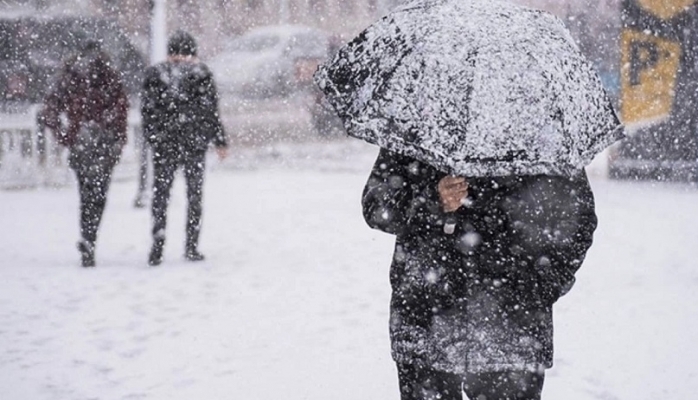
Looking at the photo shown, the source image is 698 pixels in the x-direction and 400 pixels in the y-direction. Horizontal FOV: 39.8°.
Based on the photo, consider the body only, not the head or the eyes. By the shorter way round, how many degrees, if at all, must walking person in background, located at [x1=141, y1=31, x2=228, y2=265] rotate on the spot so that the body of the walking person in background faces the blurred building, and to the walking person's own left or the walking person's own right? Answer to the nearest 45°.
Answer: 0° — they already face it

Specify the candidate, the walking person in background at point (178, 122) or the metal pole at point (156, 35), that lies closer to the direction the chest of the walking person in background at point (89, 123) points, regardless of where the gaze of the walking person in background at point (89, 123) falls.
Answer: the metal pole

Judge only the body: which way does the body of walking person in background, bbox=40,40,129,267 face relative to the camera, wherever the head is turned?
away from the camera

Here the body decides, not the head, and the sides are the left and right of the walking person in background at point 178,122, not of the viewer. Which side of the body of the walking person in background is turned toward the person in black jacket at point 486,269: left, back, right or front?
back

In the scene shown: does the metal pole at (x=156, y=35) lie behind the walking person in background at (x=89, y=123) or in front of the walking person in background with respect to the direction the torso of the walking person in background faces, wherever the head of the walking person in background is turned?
in front

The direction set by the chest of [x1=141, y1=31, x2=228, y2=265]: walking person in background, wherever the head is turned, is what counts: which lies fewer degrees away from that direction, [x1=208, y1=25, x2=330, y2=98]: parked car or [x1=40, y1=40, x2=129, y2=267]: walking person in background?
the parked car
